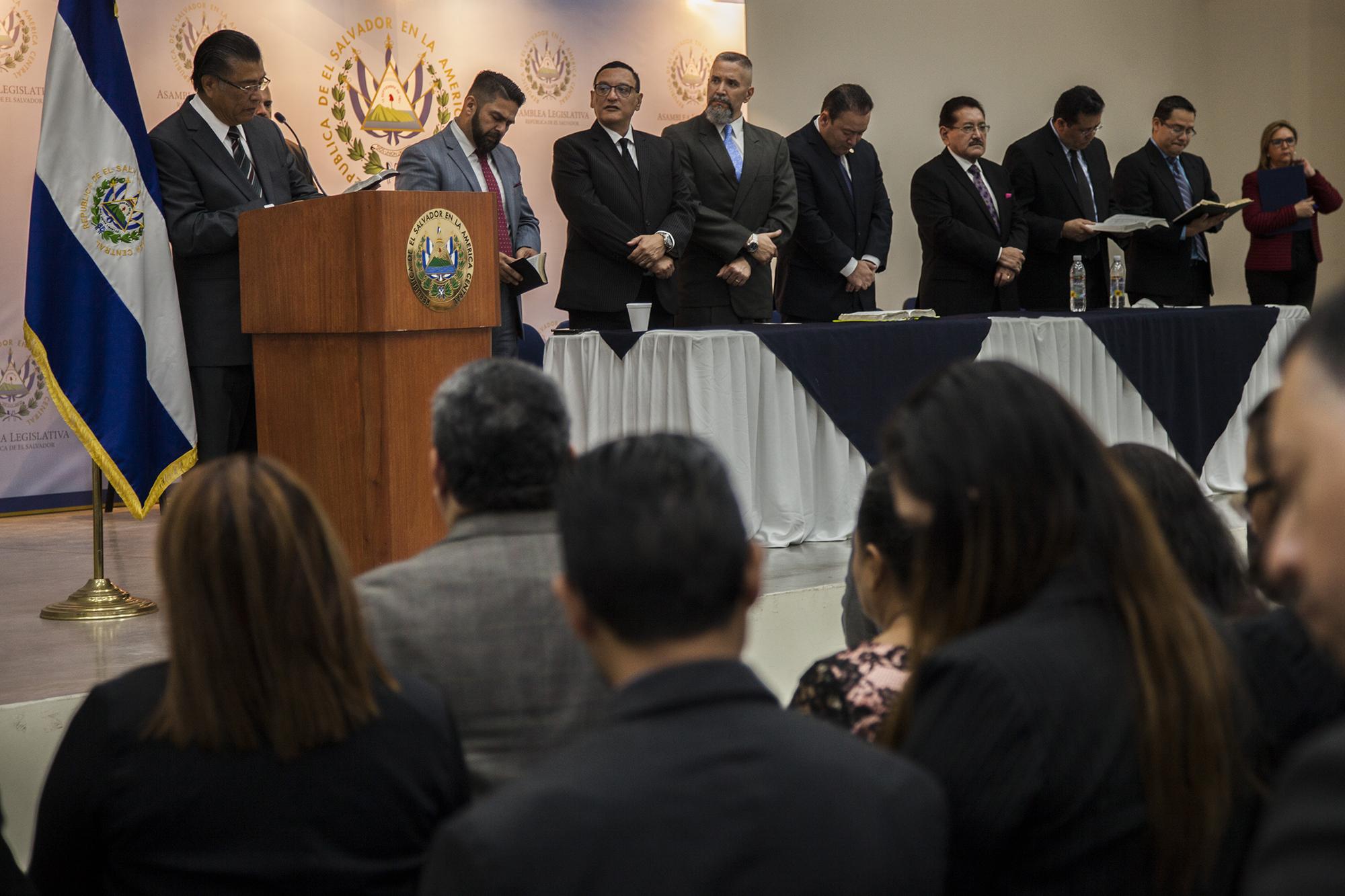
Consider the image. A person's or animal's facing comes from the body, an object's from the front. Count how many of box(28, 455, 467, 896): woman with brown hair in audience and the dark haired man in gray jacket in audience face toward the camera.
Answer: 0

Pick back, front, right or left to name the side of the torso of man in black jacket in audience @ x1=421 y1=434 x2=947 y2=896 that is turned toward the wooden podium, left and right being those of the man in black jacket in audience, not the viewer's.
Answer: front

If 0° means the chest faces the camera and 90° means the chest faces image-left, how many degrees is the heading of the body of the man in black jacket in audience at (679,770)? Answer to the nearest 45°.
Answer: approximately 180°

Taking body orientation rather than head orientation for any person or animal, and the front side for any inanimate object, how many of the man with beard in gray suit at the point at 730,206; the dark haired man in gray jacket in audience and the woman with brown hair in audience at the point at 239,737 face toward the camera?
1

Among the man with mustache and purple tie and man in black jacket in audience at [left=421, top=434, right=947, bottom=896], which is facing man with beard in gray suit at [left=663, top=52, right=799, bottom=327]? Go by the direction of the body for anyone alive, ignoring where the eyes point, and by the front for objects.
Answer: the man in black jacket in audience

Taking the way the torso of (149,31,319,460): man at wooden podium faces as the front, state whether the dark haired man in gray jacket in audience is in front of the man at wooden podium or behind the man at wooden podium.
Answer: in front

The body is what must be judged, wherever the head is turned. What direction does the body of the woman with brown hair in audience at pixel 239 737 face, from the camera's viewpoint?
away from the camera

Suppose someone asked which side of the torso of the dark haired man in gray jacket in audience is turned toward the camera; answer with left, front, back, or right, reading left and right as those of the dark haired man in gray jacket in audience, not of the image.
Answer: back

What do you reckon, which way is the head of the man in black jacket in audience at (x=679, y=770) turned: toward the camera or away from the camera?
away from the camera

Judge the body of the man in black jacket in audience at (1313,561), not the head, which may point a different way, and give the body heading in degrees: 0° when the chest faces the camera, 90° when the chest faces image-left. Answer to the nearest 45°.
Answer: approximately 90°

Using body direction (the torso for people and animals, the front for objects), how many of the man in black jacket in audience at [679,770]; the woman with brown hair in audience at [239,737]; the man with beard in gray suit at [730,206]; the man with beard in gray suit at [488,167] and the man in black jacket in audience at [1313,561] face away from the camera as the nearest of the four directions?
2

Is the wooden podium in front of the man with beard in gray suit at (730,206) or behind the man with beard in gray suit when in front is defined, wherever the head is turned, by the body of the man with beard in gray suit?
in front

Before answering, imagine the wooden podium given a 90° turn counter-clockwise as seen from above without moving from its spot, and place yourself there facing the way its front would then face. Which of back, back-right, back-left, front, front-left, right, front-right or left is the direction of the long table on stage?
front

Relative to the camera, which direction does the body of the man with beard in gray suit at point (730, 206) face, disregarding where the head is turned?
toward the camera

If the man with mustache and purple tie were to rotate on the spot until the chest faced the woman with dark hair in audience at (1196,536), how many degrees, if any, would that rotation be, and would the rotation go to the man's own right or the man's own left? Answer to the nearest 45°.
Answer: approximately 45° to the man's own right

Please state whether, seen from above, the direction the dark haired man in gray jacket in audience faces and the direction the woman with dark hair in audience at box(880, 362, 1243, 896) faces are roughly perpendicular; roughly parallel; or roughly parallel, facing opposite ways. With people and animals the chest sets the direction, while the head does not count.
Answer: roughly parallel

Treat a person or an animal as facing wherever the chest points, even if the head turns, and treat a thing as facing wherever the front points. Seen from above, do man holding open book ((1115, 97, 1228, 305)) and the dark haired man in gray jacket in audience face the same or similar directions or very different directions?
very different directions

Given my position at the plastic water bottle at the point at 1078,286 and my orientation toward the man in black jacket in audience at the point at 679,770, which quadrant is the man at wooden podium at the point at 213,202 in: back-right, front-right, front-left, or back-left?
front-right

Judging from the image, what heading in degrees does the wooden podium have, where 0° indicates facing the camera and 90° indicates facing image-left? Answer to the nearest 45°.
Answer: approximately 315°
